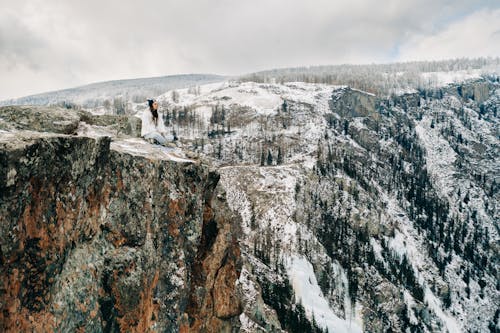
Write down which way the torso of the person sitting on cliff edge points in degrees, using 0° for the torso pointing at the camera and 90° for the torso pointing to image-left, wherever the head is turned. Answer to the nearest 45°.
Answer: approximately 315°
